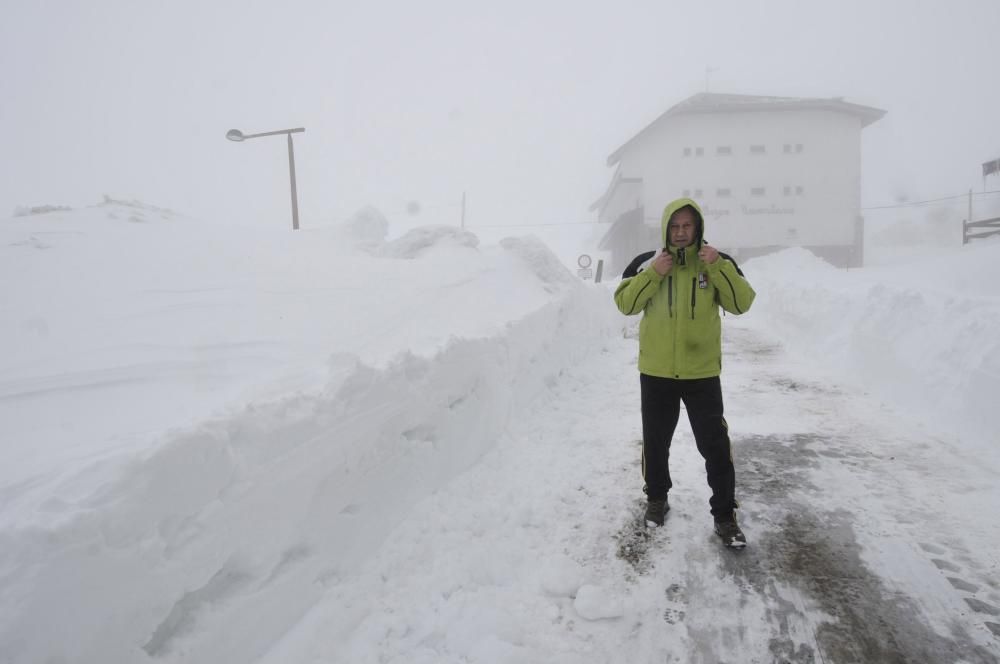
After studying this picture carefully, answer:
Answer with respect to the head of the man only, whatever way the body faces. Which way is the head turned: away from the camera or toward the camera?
toward the camera

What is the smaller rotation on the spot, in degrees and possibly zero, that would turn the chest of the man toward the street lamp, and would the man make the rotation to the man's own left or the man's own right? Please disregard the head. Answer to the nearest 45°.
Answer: approximately 135° to the man's own right

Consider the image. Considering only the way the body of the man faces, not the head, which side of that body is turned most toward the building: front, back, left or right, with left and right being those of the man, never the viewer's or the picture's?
back

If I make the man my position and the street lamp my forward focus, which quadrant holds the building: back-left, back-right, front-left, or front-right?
front-right

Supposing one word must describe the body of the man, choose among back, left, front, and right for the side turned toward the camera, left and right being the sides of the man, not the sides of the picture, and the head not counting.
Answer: front
